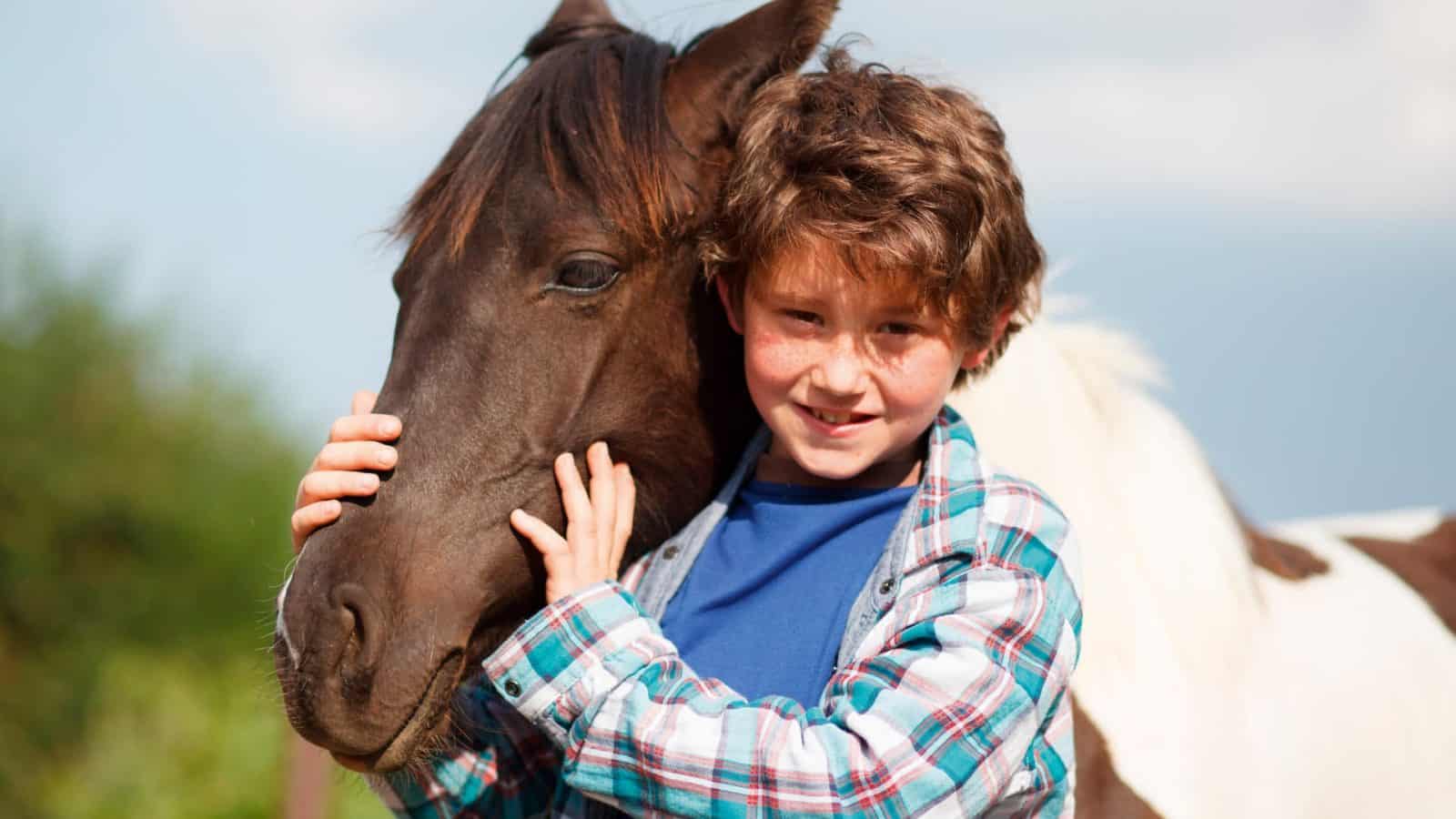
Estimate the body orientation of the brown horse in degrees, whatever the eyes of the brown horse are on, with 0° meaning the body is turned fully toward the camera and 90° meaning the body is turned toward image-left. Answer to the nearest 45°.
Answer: approximately 45°

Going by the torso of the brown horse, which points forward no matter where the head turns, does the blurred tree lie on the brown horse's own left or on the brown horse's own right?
on the brown horse's own right
